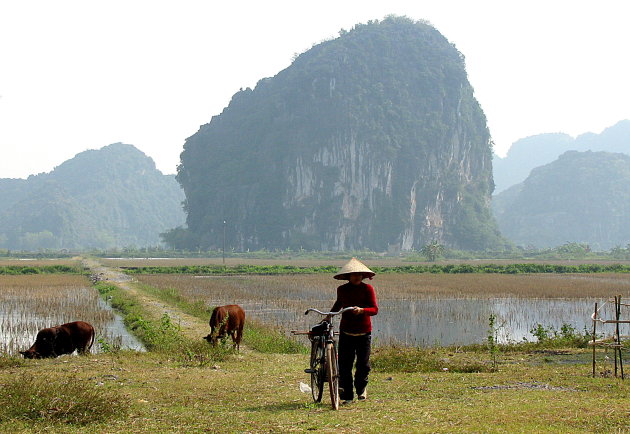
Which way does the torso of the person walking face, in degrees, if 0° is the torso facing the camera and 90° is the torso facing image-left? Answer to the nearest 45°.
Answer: approximately 0°

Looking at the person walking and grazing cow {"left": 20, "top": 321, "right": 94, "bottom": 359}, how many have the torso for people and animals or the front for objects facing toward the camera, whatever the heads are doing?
1

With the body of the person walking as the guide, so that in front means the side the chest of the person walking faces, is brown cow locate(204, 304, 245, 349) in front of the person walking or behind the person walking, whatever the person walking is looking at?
behind

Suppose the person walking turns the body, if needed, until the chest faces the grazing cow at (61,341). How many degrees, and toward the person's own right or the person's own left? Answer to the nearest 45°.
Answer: approximately 135° to the person's own right

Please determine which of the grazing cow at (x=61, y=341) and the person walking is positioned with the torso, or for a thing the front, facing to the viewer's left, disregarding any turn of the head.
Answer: the grazing cow

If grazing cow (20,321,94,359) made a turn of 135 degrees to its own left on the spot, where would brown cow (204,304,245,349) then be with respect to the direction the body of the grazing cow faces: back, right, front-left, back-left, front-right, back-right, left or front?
front-left

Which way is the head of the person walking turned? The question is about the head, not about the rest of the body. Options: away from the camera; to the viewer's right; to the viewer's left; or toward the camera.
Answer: toward the camera

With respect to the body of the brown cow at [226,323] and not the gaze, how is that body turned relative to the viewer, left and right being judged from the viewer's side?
facing the viewer and to the left of the viewer

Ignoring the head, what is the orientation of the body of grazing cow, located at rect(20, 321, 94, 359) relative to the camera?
to the viewer's left
